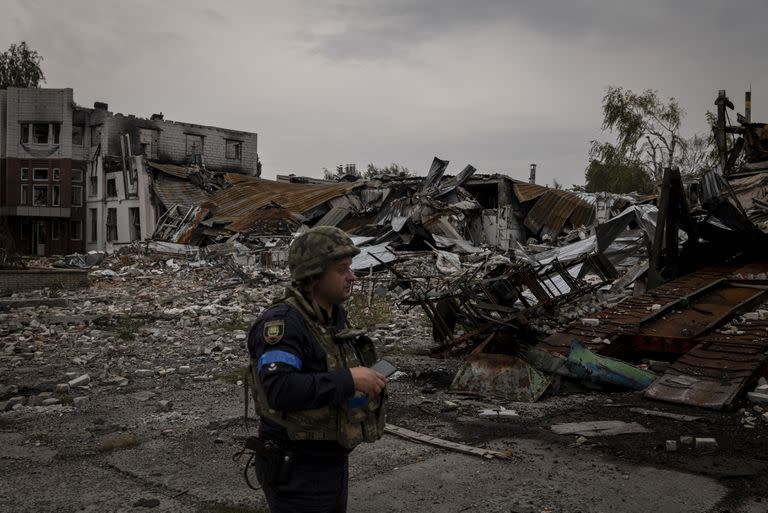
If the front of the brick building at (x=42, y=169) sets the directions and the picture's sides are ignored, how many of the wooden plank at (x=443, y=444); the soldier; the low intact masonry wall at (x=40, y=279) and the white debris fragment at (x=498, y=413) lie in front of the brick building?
4

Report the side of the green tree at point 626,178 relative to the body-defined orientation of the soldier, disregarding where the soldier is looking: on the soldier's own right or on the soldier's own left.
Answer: on the soldier's own left

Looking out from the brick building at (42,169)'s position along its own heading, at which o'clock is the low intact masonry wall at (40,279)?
The low intact masonry wall is roughly at 12 o'clock from the brick building.

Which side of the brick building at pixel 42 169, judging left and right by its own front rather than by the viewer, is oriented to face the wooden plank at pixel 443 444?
front

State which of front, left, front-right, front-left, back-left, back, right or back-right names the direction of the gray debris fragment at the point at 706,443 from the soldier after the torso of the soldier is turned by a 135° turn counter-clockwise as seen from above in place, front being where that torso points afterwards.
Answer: right

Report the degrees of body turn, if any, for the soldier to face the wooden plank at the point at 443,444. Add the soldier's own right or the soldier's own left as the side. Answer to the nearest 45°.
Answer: approximately 90° to the soldier's own left

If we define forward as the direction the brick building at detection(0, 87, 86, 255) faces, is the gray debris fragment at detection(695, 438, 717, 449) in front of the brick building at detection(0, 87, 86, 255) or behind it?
in front

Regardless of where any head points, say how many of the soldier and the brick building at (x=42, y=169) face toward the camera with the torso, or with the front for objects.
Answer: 1

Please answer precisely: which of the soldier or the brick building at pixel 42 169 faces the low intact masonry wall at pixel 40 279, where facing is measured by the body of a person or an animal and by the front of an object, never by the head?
the brick building

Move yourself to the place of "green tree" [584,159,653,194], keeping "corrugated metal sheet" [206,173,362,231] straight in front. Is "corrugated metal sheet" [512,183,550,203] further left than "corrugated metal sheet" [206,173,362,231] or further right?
left

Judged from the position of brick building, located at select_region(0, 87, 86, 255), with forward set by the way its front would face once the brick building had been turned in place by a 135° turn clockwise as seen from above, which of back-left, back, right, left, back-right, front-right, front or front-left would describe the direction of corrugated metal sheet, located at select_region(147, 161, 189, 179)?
back

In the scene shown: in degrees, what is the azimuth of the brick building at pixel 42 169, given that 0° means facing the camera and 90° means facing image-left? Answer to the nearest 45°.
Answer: approximately 0°

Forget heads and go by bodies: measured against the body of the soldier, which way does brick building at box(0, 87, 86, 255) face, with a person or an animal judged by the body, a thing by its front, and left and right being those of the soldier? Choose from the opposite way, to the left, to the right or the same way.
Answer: to the right

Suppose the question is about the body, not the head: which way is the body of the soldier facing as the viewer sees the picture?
to the viewer's right
